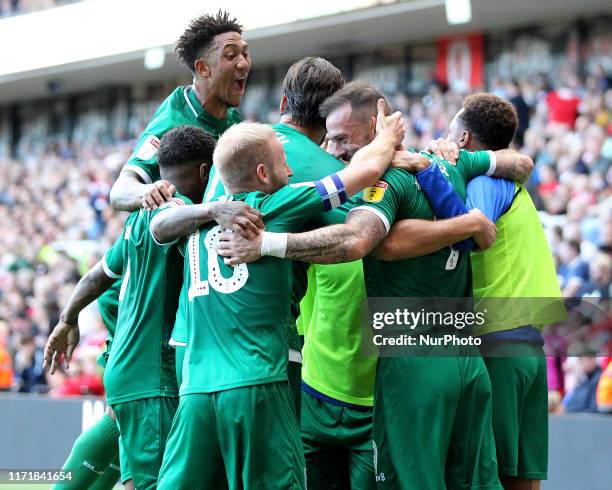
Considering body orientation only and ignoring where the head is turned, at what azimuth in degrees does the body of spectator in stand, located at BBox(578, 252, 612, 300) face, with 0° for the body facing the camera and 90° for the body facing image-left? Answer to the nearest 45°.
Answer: approximately 45°

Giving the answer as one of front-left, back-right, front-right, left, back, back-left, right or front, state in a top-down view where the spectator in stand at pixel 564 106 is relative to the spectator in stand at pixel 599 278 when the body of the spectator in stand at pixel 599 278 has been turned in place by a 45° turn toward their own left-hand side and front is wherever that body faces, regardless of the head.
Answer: back

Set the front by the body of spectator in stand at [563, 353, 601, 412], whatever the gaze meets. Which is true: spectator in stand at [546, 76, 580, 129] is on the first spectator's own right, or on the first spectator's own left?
on the first spectator's own right

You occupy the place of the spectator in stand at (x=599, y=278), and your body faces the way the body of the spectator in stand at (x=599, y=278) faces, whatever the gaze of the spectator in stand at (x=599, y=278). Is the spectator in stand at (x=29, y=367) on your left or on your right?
on your right

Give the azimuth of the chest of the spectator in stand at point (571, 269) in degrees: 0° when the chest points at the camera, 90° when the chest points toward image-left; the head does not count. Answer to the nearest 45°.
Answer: approximately 45°

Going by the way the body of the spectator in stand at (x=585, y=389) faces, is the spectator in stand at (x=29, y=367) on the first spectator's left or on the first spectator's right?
on the first spectator's right
